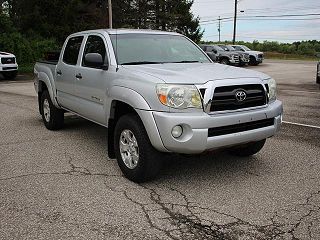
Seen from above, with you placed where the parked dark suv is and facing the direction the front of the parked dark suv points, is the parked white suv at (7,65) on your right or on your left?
on your right

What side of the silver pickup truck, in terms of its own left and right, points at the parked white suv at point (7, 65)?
back

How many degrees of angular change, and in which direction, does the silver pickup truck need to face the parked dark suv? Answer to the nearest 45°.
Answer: approximately 135° to its left

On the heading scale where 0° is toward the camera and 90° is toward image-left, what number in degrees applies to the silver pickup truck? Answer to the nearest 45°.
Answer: approximately 315°

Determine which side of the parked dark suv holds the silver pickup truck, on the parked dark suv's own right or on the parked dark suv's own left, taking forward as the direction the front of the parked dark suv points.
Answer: on the parked dark suv's own right

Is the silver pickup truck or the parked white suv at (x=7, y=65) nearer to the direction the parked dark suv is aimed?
the silver pickup truck

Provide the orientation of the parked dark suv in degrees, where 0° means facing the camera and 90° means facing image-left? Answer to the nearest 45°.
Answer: approximately 315°
